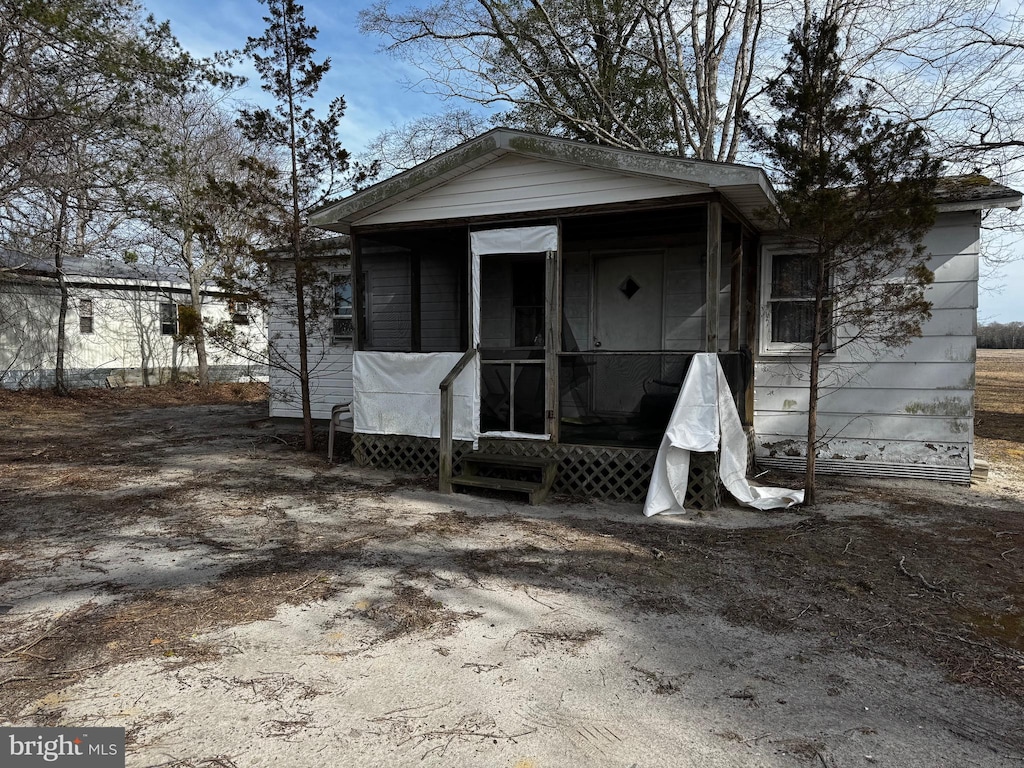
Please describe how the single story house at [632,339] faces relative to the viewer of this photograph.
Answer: facing the viewer and to the left of the viewer

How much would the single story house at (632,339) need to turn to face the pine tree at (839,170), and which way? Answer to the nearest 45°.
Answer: approximately 90° to its left

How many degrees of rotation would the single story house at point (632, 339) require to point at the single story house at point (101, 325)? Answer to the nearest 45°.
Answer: approximately 90° to its right

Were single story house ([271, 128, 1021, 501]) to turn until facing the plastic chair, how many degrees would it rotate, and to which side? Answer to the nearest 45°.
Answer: approximately 45° to its right
